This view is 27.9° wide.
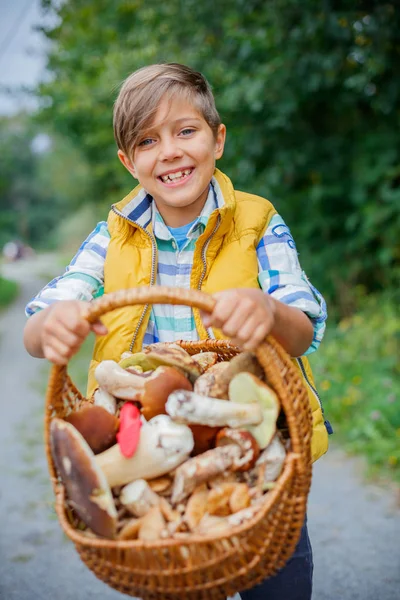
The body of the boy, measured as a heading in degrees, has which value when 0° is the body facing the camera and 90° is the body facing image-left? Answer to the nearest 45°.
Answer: approximately 0°

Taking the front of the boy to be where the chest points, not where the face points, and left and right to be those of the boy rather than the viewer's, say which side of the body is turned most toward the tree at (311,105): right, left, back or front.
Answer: back
